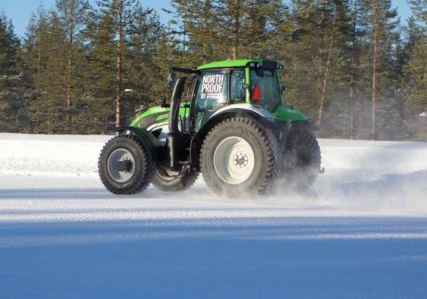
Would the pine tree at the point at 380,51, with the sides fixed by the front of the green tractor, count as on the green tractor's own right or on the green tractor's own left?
on the green tractor's own right

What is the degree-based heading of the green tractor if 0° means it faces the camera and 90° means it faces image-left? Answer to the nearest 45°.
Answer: approximately 135°
